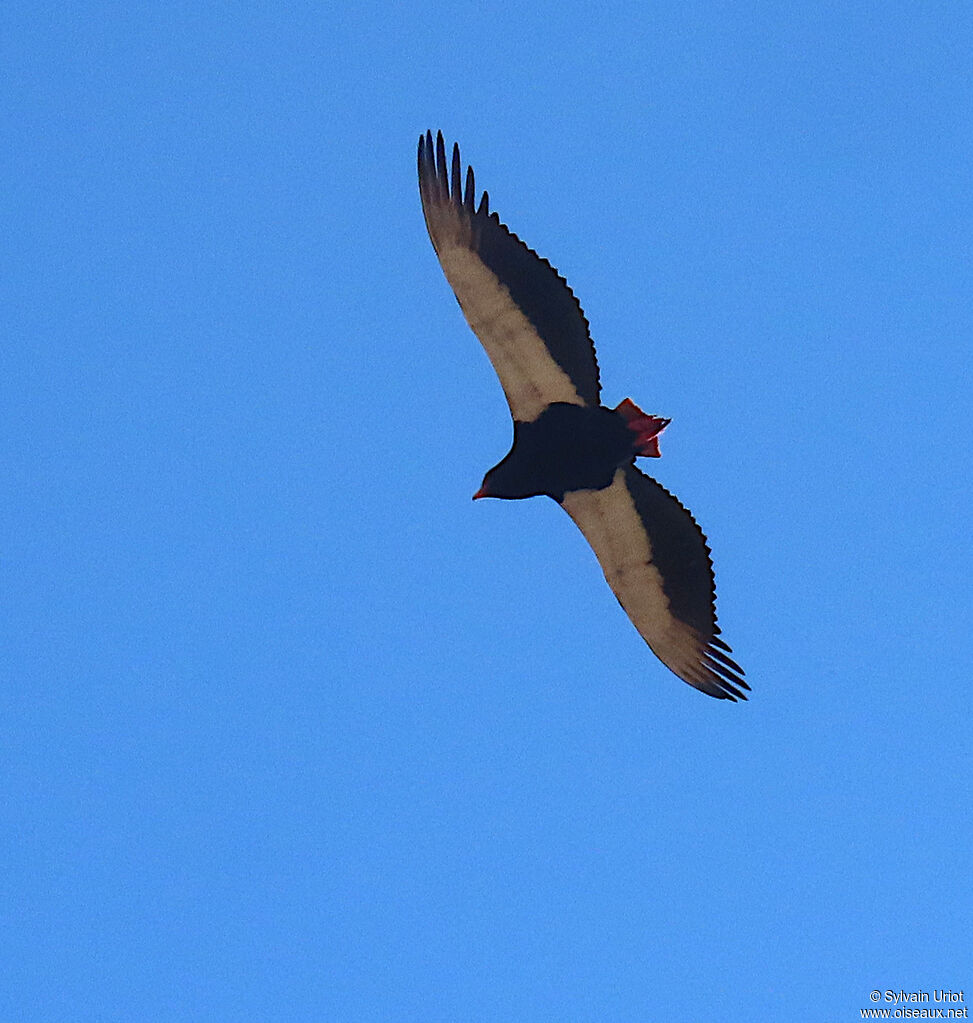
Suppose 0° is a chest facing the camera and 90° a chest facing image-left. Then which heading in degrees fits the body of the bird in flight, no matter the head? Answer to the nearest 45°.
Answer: approximately 90°
